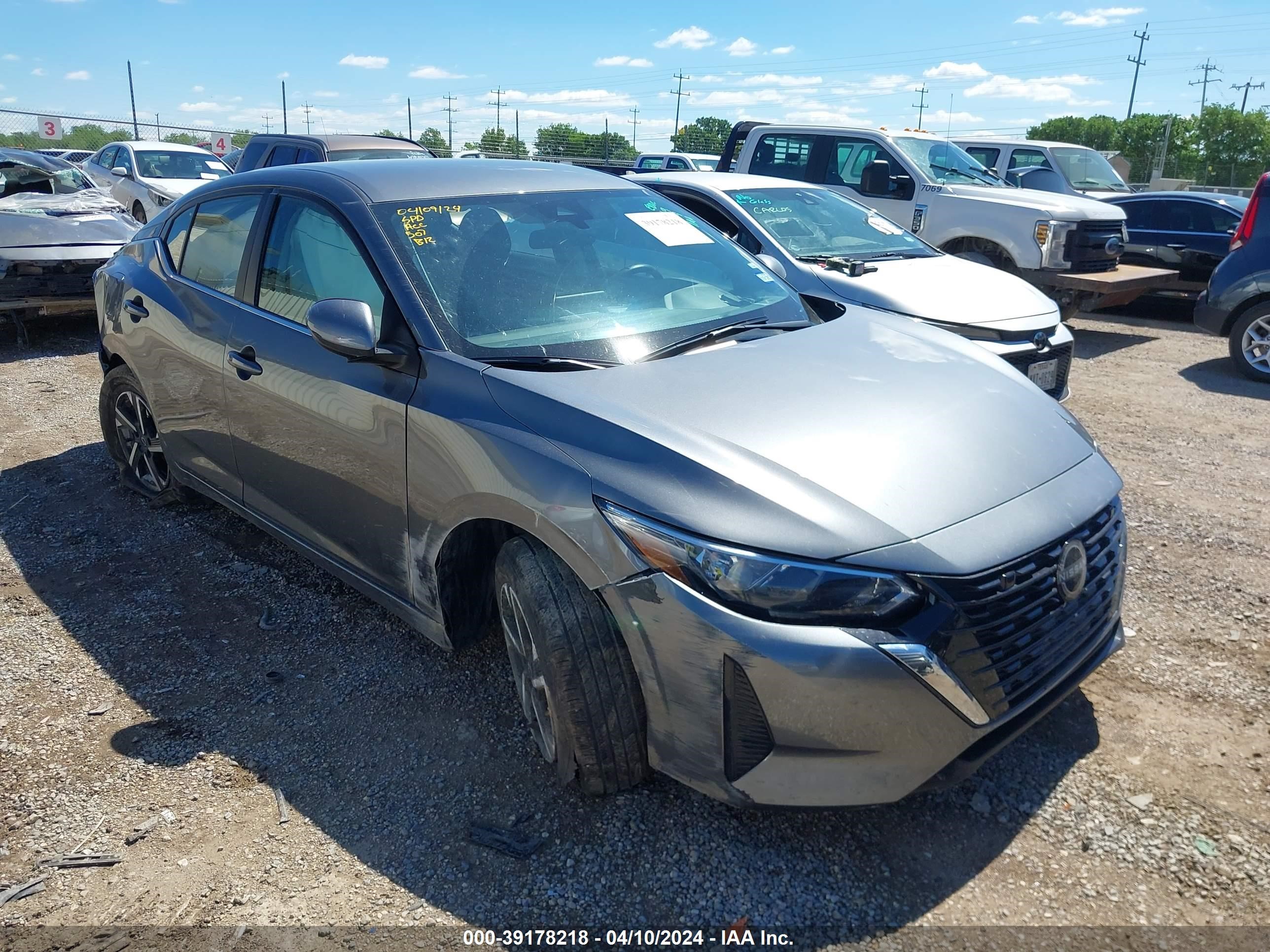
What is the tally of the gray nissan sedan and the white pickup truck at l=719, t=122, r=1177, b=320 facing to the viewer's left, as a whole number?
0

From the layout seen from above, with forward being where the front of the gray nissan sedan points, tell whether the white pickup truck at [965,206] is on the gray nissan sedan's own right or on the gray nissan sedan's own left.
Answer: on the gray nissan sedan's own left

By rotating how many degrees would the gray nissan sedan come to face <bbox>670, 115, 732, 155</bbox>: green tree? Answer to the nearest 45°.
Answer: approximately 135° to its left

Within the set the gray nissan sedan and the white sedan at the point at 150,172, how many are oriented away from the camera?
0

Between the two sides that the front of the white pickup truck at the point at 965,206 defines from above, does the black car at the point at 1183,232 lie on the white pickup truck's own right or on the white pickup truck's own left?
on the white pickup truck's own left

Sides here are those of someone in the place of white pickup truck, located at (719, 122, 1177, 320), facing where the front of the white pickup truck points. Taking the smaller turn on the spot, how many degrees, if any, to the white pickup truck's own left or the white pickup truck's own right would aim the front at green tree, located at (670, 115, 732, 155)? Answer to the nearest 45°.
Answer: approximately 135° to the white pickup truck's own left

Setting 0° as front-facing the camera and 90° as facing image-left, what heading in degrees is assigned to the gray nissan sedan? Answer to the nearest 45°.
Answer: approximately 315°
